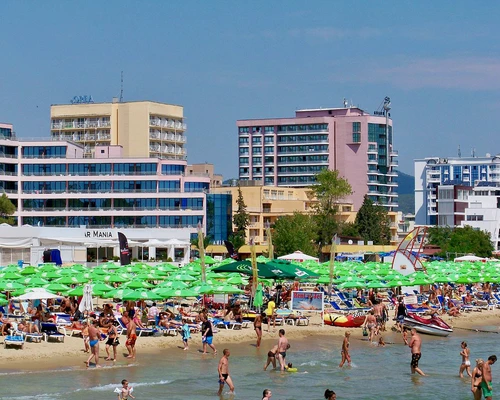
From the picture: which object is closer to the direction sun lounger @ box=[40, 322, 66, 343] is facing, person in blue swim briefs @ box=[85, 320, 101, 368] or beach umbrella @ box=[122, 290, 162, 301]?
the person in blue swim briefs

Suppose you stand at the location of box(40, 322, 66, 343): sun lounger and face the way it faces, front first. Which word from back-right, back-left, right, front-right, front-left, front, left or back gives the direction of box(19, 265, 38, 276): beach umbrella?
back-left

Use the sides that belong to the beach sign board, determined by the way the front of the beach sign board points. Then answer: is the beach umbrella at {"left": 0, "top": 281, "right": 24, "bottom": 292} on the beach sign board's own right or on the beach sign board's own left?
on the beach sign board's own right

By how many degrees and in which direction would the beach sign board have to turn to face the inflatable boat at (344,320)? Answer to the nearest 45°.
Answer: approximately 90° to its left

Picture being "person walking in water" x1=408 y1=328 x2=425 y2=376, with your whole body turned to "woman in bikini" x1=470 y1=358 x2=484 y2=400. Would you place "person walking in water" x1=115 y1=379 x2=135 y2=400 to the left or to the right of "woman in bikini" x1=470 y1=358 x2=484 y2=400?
right

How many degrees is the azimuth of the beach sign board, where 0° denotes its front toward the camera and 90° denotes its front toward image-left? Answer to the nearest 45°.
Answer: approximately 0°

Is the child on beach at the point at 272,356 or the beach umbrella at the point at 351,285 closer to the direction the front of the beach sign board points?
the child on beach

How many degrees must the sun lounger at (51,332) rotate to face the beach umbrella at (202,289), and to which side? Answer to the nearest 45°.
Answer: approximately 90° to its left

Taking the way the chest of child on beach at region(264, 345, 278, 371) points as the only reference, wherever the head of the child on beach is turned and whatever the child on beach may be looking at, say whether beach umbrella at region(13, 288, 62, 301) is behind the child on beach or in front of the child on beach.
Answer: behind

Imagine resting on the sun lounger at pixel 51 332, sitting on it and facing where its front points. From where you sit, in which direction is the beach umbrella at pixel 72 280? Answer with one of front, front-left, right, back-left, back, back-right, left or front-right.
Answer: back-left
